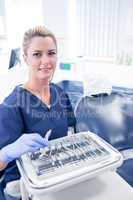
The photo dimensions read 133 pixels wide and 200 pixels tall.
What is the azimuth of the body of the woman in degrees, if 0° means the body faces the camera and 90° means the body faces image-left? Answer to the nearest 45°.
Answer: approximately 315°

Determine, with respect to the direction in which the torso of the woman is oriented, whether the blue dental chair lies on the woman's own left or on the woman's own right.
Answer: on the woman's own left
